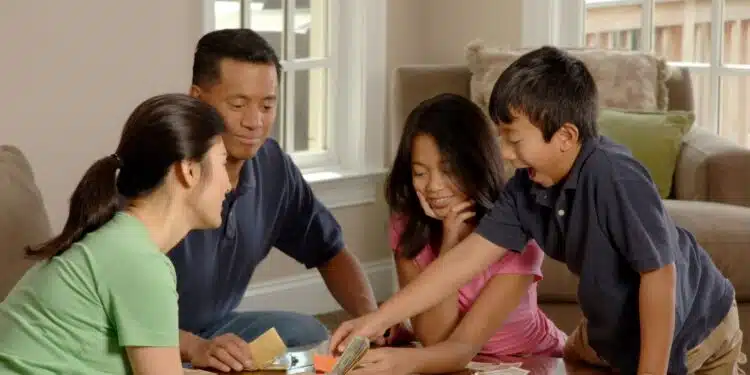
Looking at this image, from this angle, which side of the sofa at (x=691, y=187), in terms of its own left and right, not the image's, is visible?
front

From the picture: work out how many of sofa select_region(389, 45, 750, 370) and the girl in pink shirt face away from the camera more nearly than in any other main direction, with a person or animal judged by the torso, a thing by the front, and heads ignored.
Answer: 0

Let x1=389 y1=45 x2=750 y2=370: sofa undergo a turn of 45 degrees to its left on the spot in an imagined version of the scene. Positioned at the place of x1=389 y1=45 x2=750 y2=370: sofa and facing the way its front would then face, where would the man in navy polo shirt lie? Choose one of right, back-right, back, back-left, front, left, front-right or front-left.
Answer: right

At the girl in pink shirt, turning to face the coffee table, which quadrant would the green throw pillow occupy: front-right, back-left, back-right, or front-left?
back-left

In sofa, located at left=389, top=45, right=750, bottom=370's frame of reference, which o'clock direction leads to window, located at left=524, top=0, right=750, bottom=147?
The window is roughly at 6 o'clock from the sofa.

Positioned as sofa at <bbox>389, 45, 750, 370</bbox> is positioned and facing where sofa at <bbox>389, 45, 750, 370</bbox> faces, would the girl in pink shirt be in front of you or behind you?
in front

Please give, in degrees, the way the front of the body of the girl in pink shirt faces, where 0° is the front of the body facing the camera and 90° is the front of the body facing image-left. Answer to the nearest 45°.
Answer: approximately 45°

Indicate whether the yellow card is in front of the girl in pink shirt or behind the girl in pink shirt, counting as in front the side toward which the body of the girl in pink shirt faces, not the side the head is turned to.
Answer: in front

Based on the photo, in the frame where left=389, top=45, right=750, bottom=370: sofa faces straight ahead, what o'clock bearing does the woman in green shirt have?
The woman in green shirt is roughly at 1 o'clock from the sofa.

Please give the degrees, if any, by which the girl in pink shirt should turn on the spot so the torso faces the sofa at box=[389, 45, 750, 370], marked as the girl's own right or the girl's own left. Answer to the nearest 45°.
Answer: approximately 180°

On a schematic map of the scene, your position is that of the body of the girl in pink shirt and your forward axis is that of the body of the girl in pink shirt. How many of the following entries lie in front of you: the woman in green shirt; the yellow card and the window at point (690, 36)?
2

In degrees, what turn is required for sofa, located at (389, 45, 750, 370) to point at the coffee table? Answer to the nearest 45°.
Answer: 0° — it already faces it
